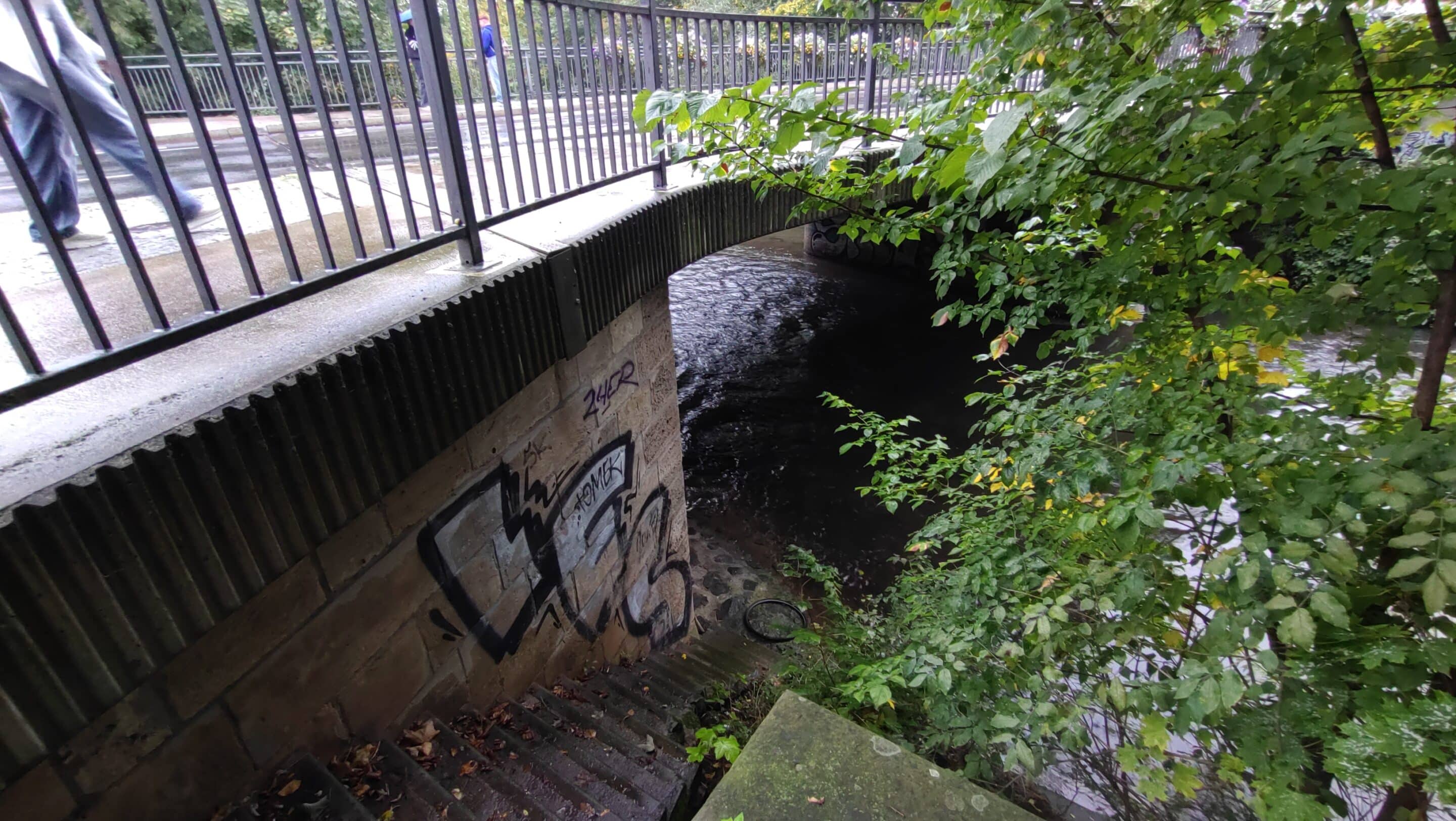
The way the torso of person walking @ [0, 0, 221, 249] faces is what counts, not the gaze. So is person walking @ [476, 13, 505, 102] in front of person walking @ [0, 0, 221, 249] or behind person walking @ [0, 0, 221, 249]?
in front

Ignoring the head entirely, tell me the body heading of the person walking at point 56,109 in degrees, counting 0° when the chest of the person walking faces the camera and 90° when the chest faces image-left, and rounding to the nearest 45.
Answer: approximately 270°

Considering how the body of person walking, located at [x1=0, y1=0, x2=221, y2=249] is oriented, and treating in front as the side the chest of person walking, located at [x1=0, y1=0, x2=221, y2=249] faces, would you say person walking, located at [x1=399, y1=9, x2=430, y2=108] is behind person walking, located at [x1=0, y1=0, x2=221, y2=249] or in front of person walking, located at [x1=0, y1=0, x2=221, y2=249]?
in front
